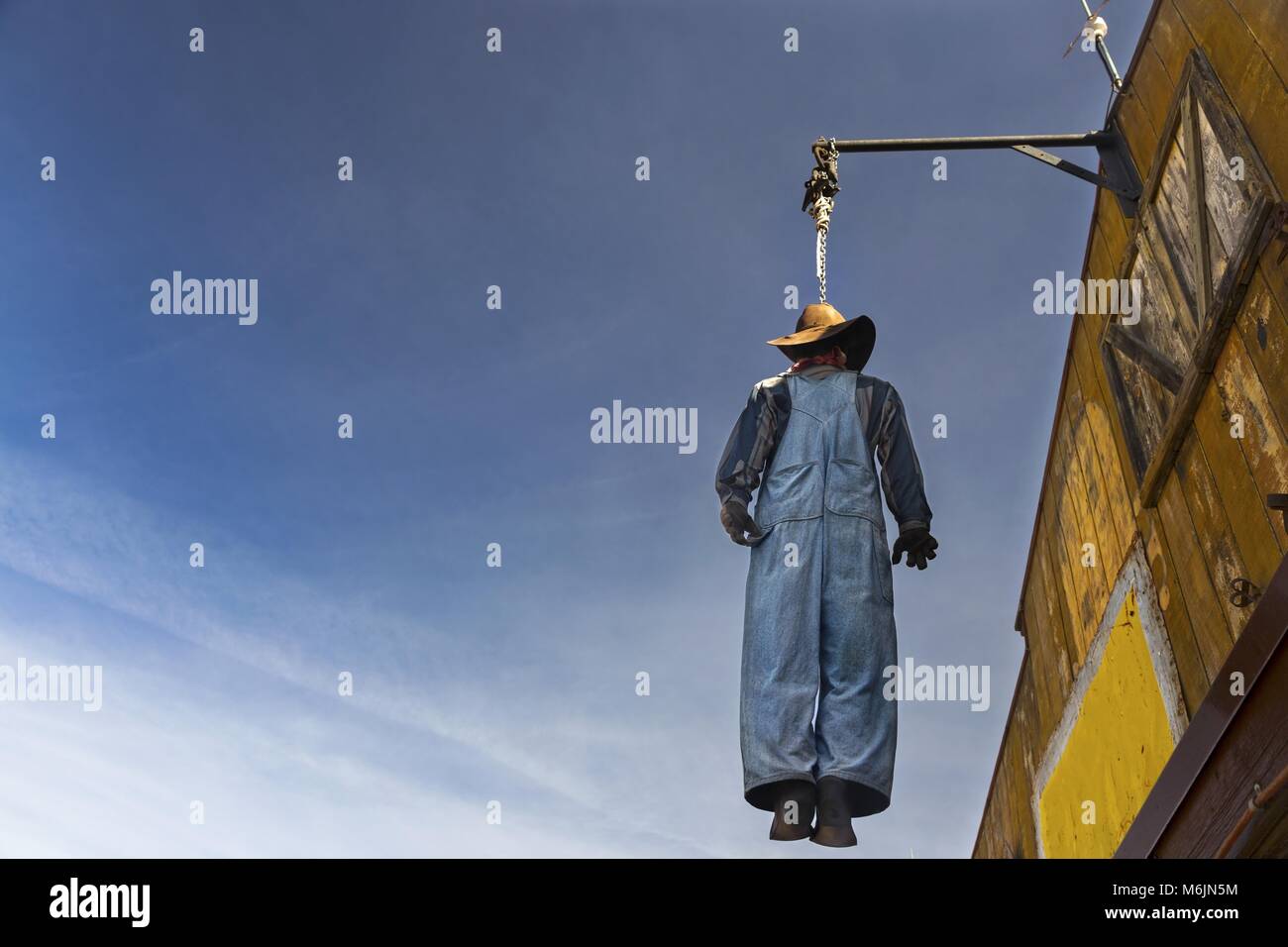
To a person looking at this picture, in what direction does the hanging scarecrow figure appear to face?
facing away from the viewer
